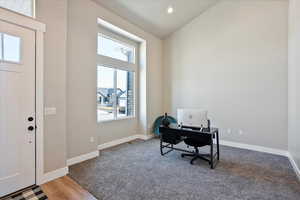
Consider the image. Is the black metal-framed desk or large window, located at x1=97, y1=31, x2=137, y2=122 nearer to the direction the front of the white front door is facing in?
the black metal-framed desk

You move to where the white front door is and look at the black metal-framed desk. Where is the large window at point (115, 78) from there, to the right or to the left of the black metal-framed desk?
left

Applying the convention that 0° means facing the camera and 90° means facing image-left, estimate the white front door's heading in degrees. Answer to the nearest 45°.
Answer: approximately 315°

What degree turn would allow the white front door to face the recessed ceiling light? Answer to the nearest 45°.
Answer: approximately 45° to its left

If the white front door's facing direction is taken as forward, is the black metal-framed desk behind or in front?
in front

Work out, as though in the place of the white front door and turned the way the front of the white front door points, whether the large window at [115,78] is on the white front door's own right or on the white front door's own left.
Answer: on the white front door's own left
